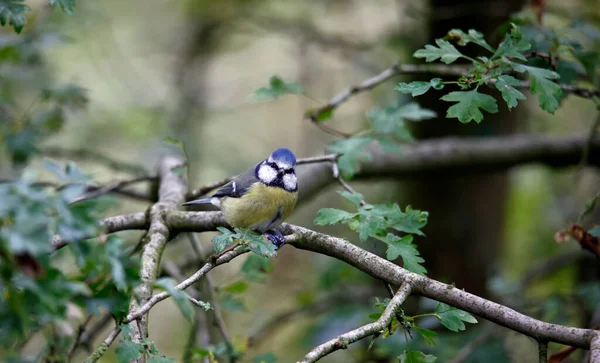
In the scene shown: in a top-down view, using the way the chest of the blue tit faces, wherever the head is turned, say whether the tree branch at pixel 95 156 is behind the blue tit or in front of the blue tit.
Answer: behind

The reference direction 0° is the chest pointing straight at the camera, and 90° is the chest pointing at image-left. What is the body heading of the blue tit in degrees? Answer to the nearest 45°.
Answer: approximately 315°

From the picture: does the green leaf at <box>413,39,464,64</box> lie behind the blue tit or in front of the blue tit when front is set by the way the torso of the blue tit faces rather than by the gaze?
in front

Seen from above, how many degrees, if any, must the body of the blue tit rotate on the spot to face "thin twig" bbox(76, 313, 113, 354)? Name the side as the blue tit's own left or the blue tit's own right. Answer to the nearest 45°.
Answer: approximately 135° to the blue tit's own right

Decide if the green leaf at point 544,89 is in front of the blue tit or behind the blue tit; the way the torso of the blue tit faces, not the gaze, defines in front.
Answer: in front

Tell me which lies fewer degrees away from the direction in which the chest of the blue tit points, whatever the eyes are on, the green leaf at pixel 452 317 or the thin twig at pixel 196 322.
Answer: the green leaf

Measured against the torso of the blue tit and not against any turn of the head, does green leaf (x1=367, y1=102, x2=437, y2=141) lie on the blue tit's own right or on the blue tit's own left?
on the blue tit's own left

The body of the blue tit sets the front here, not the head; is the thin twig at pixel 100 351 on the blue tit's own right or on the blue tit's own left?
on the blue tit's own right
